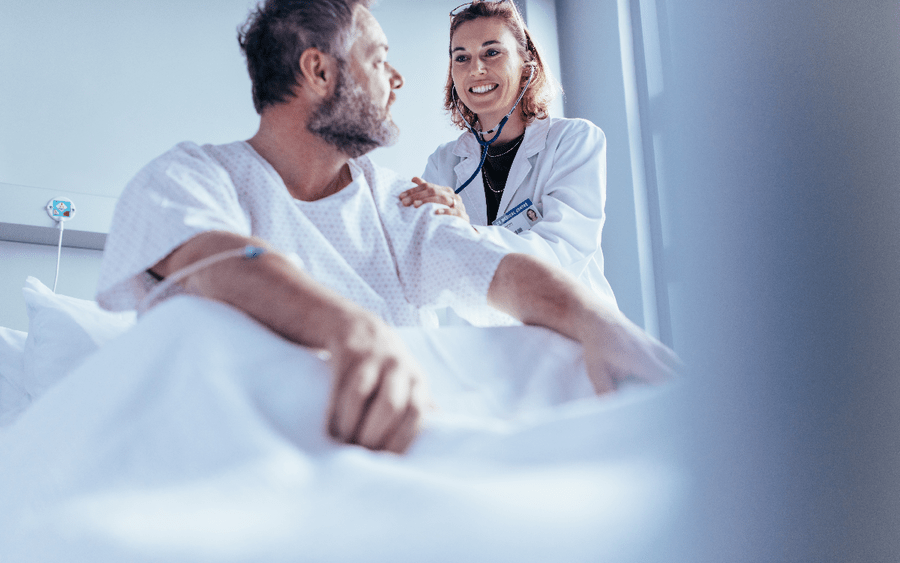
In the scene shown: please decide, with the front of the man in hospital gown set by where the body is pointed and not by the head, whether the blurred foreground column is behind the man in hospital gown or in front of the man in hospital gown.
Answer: in front

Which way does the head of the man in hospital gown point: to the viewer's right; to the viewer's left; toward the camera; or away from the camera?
to the viewer's right

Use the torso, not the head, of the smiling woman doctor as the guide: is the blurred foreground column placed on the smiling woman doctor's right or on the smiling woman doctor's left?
on the smiling woman doctor's left

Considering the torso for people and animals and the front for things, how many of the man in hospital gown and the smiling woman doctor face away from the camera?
0

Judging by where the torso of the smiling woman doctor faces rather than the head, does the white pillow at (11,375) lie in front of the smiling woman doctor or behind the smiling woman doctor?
in front

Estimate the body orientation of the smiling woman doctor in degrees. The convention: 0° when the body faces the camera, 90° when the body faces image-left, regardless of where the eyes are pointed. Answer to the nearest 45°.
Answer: approximately 45°

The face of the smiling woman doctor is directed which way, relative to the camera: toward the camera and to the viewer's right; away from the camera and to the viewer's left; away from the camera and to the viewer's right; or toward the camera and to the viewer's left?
toward the camera and to the viewer's left

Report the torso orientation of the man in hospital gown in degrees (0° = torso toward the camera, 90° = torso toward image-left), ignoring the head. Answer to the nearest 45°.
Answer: approximately 315°

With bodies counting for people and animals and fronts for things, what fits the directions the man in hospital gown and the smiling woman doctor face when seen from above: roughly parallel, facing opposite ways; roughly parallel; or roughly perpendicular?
roughly perpendicular
